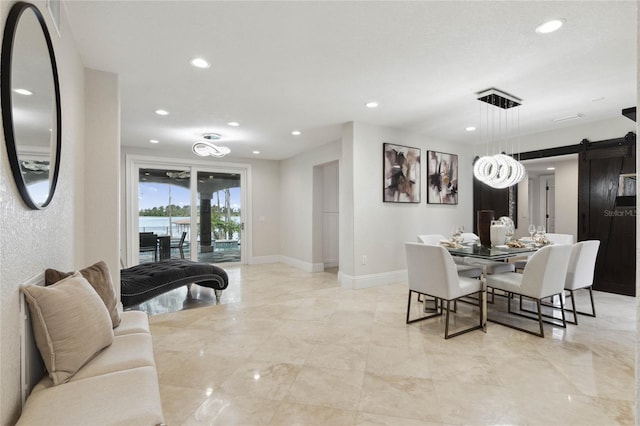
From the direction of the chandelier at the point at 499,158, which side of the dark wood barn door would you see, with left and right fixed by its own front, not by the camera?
front

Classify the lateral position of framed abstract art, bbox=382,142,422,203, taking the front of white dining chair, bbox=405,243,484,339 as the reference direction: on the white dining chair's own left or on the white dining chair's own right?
on the white dining chair's own left

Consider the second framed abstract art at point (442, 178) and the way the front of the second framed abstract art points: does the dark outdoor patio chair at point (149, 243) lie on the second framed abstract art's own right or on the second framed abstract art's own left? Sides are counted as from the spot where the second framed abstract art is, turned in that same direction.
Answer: on the second framed abstract art's own right

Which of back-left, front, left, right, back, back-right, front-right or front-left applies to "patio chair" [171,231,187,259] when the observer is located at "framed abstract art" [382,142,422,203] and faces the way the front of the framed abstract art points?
back-right

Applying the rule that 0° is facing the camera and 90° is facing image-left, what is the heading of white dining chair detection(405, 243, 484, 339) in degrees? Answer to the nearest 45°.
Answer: approximately 225°

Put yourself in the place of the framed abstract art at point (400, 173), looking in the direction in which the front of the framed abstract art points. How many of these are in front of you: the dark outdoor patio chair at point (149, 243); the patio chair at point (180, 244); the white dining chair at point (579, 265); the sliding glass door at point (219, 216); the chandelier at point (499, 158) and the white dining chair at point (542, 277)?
3

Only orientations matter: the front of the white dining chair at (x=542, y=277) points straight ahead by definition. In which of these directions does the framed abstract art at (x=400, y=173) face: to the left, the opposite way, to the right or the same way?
the opposite way

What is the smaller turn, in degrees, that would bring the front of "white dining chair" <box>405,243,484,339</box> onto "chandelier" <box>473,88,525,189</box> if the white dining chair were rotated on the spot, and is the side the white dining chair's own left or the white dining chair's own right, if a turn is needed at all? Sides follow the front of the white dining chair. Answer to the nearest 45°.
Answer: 0° — it already faces it

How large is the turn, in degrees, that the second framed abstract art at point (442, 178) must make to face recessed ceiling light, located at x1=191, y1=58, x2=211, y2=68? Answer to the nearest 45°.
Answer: approximately 90° to its right

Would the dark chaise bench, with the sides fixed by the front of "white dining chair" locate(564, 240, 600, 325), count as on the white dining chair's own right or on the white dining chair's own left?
on the white dining chair's own left

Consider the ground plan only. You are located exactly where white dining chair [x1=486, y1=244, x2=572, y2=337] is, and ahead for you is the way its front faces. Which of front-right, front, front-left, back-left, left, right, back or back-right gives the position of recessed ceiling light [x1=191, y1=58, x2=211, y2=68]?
left

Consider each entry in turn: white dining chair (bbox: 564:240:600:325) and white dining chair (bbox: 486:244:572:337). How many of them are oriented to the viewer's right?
0

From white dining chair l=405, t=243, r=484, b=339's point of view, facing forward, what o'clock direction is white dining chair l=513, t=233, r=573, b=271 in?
white dining chair l=513, t=233, r=573, b=271 is roughly at 12 o'clock from white dining chair l=405, t=243, r=484, b=339.

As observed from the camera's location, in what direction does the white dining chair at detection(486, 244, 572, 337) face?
facing away from the viewer and to the left of the viewer

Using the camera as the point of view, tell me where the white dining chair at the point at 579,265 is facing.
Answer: facing away from the viewer and to the left of the viewer
